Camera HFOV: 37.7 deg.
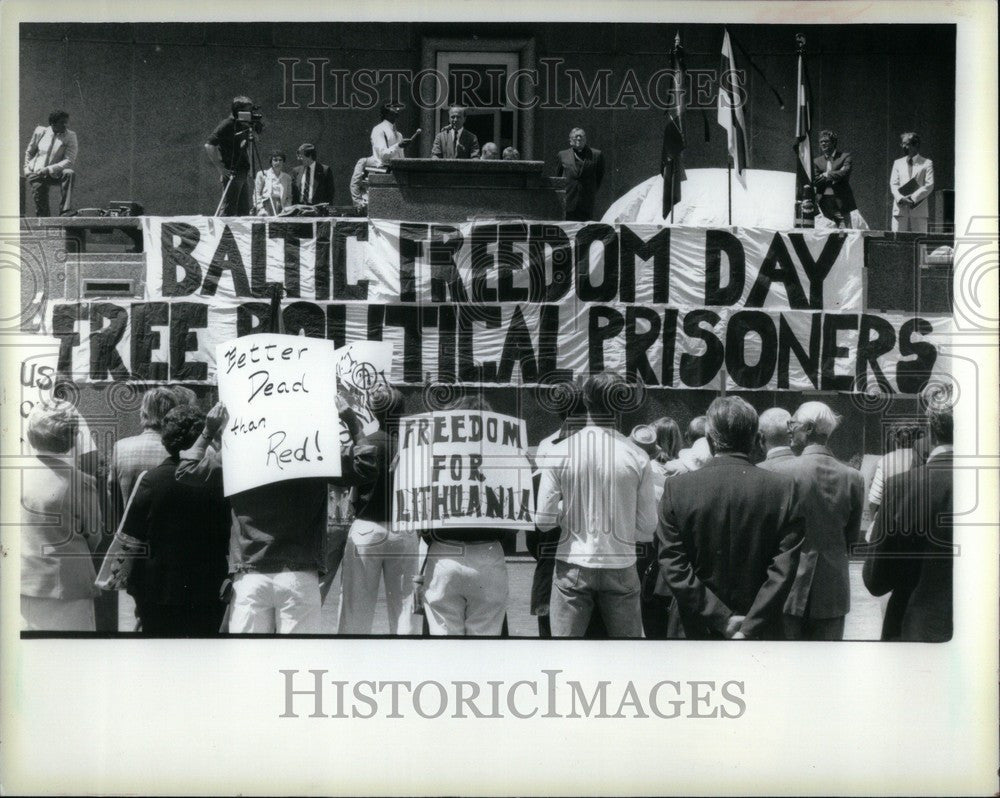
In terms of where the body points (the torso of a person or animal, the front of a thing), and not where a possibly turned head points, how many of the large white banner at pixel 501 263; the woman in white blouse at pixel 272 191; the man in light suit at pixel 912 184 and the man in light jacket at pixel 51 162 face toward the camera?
4

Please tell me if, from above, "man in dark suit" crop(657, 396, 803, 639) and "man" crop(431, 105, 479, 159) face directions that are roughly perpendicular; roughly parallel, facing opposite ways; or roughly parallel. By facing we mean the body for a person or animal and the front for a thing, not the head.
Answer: roughly parallel, facing opposite ways

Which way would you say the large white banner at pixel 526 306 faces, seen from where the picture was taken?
facing the viewer

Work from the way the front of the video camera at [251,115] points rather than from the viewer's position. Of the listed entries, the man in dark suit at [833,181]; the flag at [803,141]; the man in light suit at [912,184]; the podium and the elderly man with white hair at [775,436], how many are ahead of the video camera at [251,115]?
5

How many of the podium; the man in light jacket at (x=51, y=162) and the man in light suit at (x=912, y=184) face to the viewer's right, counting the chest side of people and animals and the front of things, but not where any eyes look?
0

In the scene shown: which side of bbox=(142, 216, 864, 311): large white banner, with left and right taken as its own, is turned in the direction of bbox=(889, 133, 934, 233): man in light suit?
left

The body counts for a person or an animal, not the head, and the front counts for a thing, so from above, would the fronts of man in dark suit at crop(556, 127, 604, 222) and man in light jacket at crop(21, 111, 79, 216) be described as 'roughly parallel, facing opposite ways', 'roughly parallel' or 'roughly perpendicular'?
roughly parallel

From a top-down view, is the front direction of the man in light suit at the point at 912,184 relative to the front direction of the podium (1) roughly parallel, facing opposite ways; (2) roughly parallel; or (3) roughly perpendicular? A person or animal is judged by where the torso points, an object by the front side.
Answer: roughly parallel

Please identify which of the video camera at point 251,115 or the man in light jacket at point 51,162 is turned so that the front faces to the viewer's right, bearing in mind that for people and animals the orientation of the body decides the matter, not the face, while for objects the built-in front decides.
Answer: the video camera

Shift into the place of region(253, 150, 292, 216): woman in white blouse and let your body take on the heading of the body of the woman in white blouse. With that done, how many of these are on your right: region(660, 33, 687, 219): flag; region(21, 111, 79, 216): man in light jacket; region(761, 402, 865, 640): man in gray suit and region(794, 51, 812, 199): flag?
1

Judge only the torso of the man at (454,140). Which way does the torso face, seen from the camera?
toward the camera

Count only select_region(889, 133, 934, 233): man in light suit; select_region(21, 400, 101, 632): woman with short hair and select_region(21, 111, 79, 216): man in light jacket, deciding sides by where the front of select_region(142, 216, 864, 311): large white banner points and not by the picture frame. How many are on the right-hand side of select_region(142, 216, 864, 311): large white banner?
2

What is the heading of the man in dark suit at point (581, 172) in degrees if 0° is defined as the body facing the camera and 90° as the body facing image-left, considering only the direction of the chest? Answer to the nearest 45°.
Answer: approximately 0°

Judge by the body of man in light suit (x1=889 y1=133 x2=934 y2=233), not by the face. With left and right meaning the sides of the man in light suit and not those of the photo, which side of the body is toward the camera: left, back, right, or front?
front

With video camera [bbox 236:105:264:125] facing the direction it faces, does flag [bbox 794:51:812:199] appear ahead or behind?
ahead
